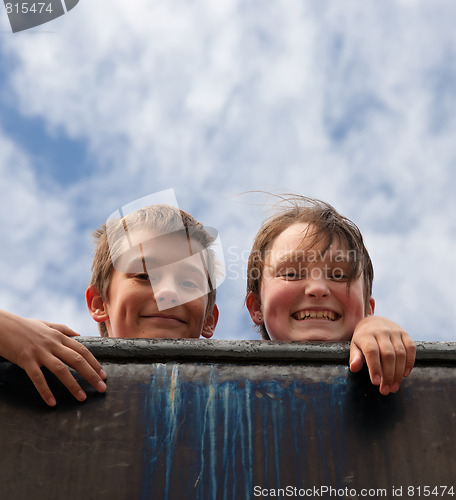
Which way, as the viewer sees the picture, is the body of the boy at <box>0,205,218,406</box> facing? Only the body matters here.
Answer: toward the camera
